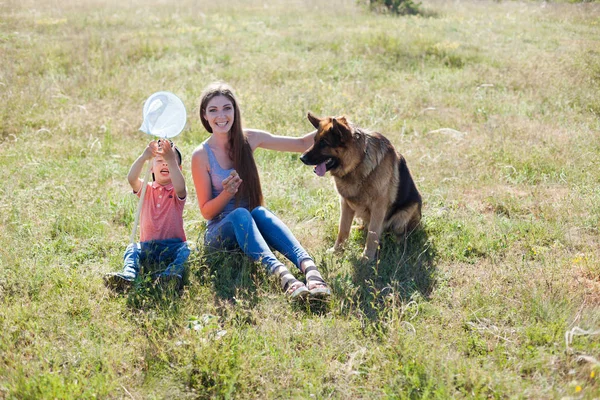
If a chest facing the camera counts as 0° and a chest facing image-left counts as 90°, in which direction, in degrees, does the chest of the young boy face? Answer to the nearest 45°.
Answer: approximately 0°

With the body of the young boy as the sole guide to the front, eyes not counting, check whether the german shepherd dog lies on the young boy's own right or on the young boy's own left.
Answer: on the young boy's own left

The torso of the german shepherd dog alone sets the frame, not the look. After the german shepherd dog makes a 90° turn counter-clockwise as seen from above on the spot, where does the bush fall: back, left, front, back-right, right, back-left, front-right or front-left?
back-left

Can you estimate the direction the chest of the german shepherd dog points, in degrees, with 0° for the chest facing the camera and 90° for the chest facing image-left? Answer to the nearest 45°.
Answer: approximately 45°
